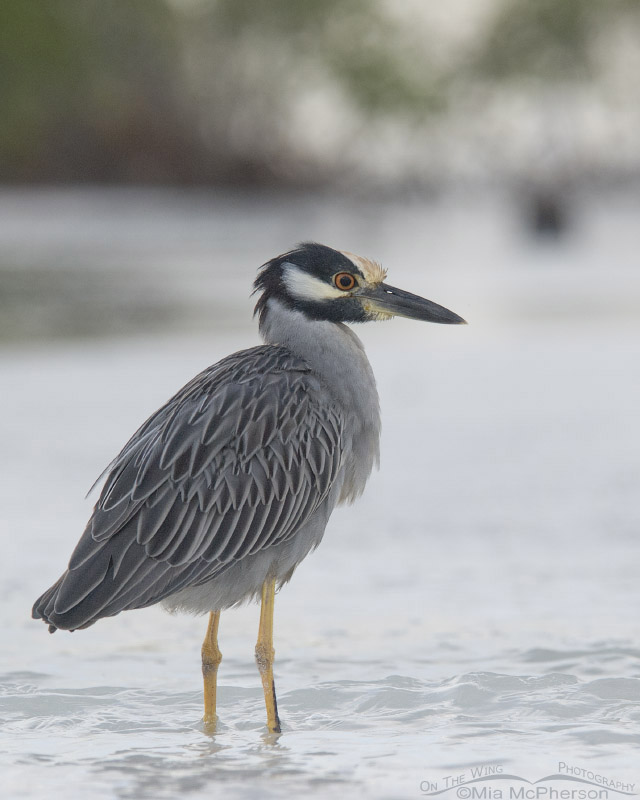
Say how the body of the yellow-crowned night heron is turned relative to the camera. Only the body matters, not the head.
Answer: to the viewer's right
